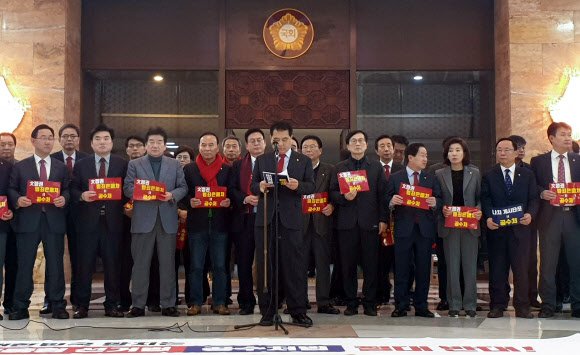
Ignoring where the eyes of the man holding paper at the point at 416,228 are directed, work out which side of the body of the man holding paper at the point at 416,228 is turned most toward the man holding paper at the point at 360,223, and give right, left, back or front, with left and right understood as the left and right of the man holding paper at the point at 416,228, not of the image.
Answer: right

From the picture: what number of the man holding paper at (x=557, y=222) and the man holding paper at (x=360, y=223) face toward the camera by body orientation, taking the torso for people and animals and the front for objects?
2

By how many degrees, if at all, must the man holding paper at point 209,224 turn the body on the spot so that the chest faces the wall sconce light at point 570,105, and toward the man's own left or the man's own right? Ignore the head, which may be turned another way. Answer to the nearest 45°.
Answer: approximately 90° to the man's own left

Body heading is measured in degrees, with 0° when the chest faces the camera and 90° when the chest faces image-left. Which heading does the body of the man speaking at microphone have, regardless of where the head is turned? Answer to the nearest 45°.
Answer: approximately 0°

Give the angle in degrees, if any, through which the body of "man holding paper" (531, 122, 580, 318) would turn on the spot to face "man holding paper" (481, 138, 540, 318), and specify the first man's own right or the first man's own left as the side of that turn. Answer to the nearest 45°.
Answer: approximately 45° to the first man's own right

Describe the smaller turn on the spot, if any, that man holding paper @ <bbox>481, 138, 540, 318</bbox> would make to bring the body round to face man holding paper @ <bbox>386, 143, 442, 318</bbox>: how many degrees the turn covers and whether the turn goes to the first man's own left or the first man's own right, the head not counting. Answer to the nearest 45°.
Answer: approximately 45° to the first man's own right

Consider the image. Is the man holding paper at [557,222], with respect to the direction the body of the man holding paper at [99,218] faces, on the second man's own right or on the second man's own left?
on the second man's own left

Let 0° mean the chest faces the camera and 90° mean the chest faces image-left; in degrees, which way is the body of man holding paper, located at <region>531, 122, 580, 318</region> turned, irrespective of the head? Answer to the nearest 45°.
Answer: approximately 0°

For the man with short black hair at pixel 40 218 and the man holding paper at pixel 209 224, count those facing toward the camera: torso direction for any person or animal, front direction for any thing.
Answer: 2

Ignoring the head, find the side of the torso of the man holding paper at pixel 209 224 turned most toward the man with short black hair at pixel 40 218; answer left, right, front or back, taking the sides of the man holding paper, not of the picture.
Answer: right
